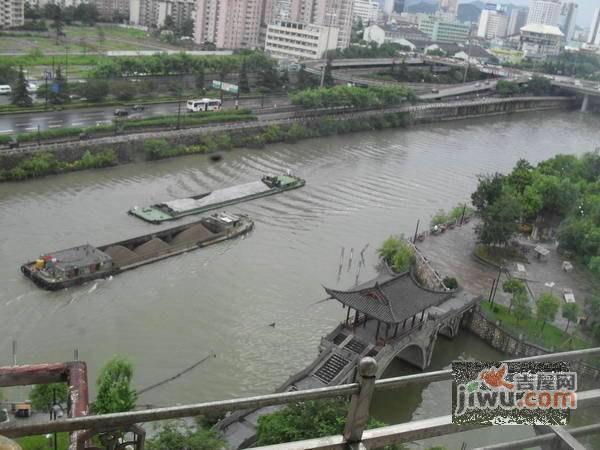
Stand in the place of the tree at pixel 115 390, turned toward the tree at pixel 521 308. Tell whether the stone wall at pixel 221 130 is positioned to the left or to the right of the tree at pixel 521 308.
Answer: left

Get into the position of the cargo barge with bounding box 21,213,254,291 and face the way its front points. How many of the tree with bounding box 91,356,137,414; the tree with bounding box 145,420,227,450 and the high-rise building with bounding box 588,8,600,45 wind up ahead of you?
1

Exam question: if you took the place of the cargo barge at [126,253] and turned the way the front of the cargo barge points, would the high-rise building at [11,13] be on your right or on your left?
on your left

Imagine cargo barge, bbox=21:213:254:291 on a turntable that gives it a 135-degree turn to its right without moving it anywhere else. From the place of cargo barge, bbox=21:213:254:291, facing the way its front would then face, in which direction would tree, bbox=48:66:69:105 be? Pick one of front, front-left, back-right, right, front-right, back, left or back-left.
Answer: back

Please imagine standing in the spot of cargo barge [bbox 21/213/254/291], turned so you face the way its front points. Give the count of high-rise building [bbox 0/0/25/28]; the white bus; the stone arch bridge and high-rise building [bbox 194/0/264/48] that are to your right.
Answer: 1

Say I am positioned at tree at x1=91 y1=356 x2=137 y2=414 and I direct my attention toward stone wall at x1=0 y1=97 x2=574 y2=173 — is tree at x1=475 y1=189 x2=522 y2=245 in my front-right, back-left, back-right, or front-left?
front-right

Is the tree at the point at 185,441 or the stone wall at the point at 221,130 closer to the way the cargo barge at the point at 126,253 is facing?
the stone wall

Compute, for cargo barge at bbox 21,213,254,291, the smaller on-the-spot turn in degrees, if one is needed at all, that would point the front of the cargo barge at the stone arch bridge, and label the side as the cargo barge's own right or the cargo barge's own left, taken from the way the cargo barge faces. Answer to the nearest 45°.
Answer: approximately 90° to the cargo barge's own right

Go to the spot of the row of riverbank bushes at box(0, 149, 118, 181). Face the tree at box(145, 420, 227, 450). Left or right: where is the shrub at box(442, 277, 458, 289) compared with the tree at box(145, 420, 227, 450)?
left

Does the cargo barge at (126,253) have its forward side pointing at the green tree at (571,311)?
no

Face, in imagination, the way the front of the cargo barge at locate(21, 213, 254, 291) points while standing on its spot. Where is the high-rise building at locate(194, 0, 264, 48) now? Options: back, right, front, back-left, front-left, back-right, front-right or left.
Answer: front-left

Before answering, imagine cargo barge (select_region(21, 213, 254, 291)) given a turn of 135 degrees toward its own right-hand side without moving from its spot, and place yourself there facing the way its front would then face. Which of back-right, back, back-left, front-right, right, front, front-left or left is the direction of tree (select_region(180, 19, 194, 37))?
back

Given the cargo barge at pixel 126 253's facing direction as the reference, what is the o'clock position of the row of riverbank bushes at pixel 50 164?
The row of riverbank bushes is roughly at 10 o'clock from the cargo barge.

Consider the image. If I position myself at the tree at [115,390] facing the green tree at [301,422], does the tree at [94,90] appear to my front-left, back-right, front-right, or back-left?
back-left

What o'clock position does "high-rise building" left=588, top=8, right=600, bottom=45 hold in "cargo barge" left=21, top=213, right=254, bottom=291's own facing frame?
The high-rise building is roughly at 12 o'clock from the cargo barge.

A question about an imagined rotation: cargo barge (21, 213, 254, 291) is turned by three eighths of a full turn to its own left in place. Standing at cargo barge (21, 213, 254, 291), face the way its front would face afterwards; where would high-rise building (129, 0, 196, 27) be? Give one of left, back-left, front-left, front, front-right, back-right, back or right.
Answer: right

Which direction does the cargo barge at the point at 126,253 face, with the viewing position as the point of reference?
facing away from the viewer and to the right of the viewer

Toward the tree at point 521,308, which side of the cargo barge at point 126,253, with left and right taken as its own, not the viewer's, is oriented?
right

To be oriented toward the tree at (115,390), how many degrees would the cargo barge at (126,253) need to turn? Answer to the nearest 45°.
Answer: approximately 135° to its right

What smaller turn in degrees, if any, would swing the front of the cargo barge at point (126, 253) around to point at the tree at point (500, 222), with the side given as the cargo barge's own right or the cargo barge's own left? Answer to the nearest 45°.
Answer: approximately 45° to the cargo barge's own right

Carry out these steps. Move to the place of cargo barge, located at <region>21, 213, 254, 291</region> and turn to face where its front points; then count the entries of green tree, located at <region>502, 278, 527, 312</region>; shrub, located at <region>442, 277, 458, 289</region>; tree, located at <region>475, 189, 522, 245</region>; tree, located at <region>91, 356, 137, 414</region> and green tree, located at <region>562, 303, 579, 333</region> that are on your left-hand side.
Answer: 0

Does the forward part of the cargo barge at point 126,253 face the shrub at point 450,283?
no
